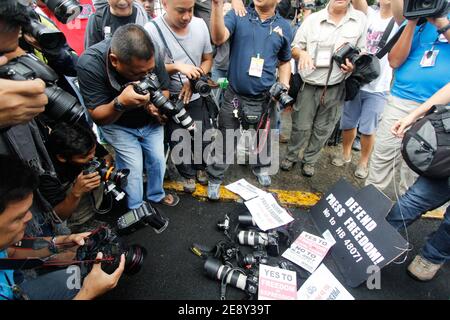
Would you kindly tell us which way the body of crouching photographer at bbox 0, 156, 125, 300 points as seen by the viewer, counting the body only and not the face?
to the viewer's right

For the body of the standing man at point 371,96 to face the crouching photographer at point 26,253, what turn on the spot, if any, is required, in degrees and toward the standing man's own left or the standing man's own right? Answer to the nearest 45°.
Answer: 0° — they already face them

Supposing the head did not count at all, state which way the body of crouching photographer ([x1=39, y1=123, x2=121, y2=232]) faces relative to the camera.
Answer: to the viewer's right

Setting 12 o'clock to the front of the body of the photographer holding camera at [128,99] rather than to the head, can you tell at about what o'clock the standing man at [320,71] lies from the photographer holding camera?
The standing man is roughly at 10 o'clock from the photographer holding camera.

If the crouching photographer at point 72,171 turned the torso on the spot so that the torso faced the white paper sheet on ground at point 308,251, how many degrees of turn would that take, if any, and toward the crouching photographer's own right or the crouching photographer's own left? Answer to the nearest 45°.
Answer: approximately 45° to the crouching photographer's own right

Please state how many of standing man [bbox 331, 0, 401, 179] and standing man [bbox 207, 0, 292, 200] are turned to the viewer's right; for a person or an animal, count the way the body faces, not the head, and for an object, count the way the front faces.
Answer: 0

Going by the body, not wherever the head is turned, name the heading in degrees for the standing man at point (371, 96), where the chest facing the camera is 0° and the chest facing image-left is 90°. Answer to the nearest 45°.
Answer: approximately 45°

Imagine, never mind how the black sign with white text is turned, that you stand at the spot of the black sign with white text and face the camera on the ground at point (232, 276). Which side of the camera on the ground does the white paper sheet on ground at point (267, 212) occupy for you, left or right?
right

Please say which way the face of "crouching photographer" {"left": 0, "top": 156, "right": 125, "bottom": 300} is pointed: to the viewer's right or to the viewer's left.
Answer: to the viewer's right

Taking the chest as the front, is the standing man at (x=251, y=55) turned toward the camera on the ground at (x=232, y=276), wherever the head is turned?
yes

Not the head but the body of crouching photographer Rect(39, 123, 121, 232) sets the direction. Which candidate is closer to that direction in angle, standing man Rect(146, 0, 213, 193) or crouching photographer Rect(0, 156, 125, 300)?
the standing man

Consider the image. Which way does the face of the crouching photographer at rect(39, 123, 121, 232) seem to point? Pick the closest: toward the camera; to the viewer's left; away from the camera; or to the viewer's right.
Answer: to the viewer's right

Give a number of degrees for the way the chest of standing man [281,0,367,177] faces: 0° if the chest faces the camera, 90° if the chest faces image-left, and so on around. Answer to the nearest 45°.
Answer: approximately 0°
